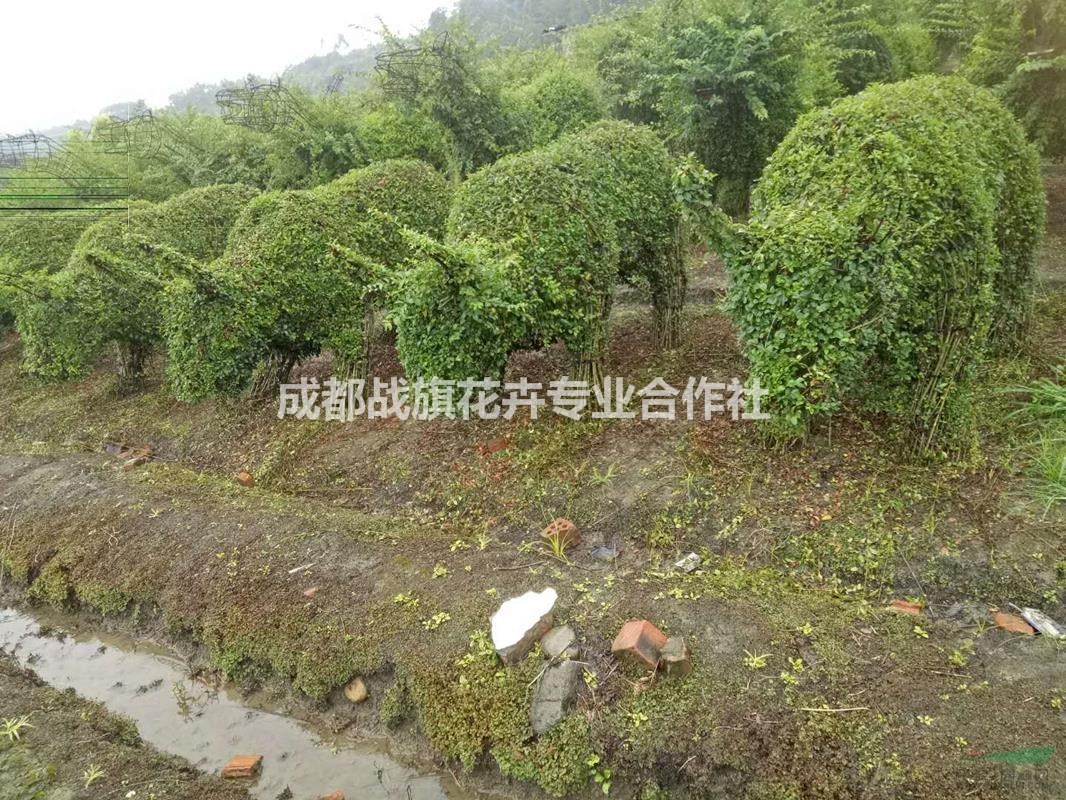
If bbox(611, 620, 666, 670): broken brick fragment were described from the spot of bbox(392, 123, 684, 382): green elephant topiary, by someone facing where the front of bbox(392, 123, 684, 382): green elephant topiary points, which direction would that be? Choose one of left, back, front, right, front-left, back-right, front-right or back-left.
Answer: front-left

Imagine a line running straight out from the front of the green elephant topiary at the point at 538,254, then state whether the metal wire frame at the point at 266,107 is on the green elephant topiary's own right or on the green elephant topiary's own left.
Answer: on the green elephant topiary's own right

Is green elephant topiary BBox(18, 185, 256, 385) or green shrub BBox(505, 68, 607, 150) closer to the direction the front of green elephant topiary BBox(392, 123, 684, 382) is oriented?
the green elephant topiary

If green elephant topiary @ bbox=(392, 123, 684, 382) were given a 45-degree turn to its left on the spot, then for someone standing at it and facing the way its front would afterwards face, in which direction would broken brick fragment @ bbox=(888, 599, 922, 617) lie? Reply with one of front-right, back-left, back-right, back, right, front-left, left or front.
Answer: front-left

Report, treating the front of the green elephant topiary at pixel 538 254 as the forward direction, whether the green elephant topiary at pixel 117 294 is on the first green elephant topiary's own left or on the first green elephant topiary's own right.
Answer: on the first green elephant topiary's own right

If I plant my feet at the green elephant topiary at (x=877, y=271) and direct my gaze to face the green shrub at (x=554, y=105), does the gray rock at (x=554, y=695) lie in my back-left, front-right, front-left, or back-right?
back-left

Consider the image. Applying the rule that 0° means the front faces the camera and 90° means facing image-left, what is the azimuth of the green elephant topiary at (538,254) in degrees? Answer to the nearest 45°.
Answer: approximately 45°

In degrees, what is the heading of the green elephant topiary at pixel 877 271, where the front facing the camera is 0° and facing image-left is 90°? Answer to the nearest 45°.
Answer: approximately 45°
